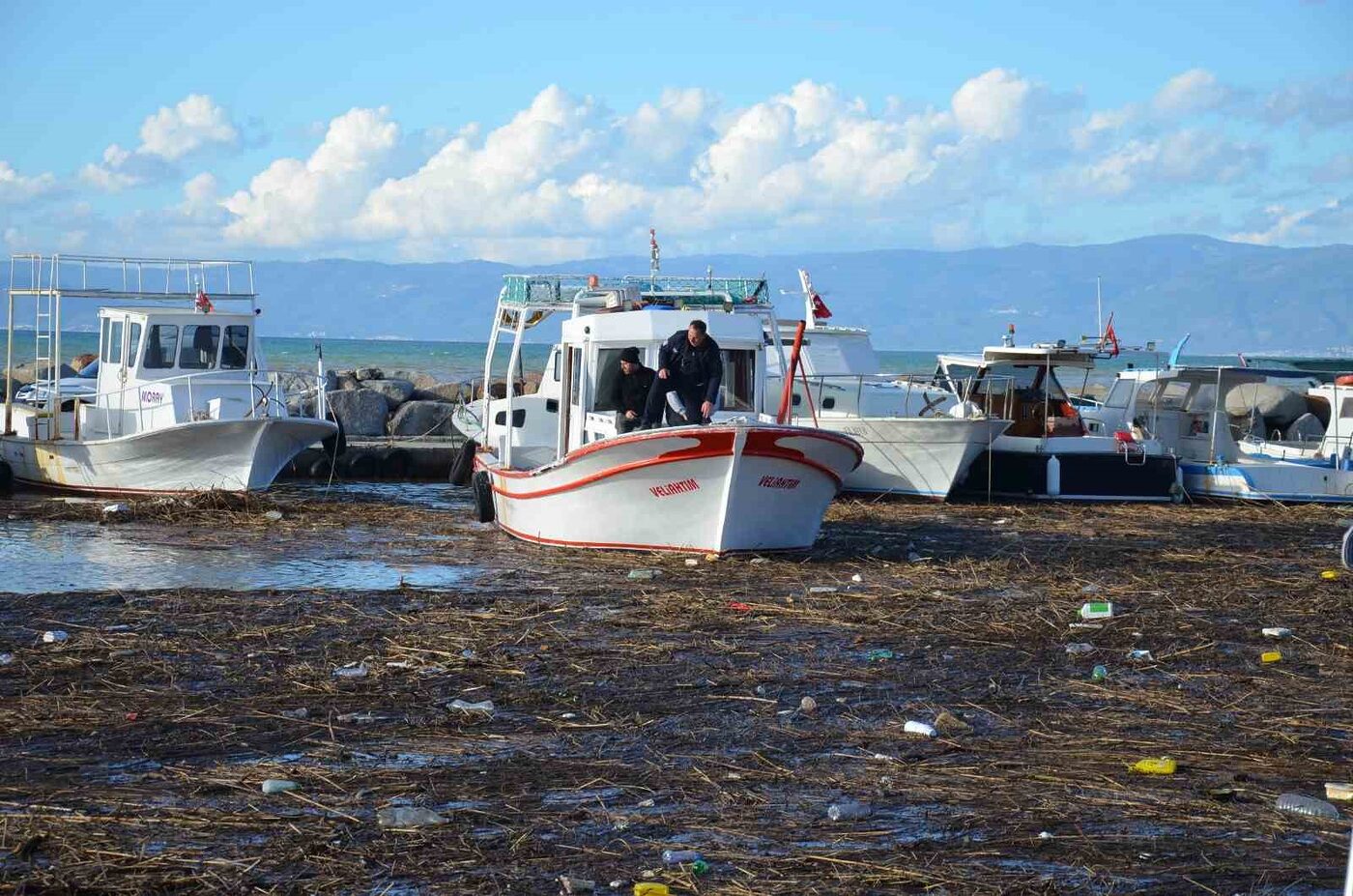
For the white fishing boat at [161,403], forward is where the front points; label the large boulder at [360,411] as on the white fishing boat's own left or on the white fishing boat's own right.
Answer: on the white fishing boat's own left

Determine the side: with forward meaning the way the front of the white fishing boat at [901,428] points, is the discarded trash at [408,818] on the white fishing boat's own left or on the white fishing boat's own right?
on the white fishing boat's own right

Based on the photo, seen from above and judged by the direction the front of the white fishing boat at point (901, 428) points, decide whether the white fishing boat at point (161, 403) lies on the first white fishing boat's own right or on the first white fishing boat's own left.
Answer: on the first white fishing boat's own right

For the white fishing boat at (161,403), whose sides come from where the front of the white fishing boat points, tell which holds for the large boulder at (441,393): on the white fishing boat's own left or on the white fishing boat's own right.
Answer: on the white fishing boat's own left

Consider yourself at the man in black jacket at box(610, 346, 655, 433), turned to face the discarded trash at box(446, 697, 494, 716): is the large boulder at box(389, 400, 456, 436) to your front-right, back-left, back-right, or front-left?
back-right

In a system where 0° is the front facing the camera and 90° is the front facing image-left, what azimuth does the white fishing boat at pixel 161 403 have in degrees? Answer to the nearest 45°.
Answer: approximately 315°

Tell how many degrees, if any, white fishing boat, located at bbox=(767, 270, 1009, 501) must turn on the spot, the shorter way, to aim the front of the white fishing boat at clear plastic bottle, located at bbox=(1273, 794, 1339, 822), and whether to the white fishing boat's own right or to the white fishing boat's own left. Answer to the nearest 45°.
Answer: approximately 45° to the white fishing boat's own right

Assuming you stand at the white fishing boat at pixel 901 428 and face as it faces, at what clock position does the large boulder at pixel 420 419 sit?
The large boulder is roughly at 6 o'clock from the white fishing boat.

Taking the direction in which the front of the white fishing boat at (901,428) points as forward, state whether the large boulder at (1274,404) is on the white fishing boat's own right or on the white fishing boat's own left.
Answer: on the white fishing boat's own left
